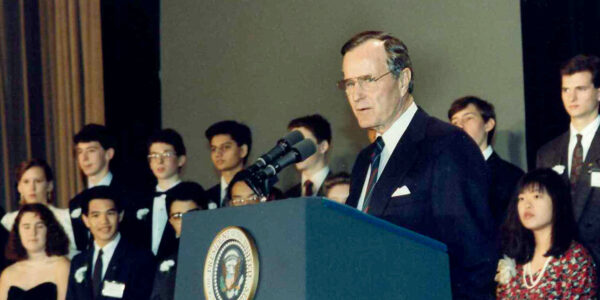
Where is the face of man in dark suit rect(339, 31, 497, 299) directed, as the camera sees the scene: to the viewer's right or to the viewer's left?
to the viewer's left

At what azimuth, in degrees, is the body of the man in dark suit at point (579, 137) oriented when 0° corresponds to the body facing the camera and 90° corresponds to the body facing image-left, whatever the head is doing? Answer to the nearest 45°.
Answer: approximately 45°

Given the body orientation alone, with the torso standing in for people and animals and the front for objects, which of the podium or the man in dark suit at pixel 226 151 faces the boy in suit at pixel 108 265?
the man in dark suit
